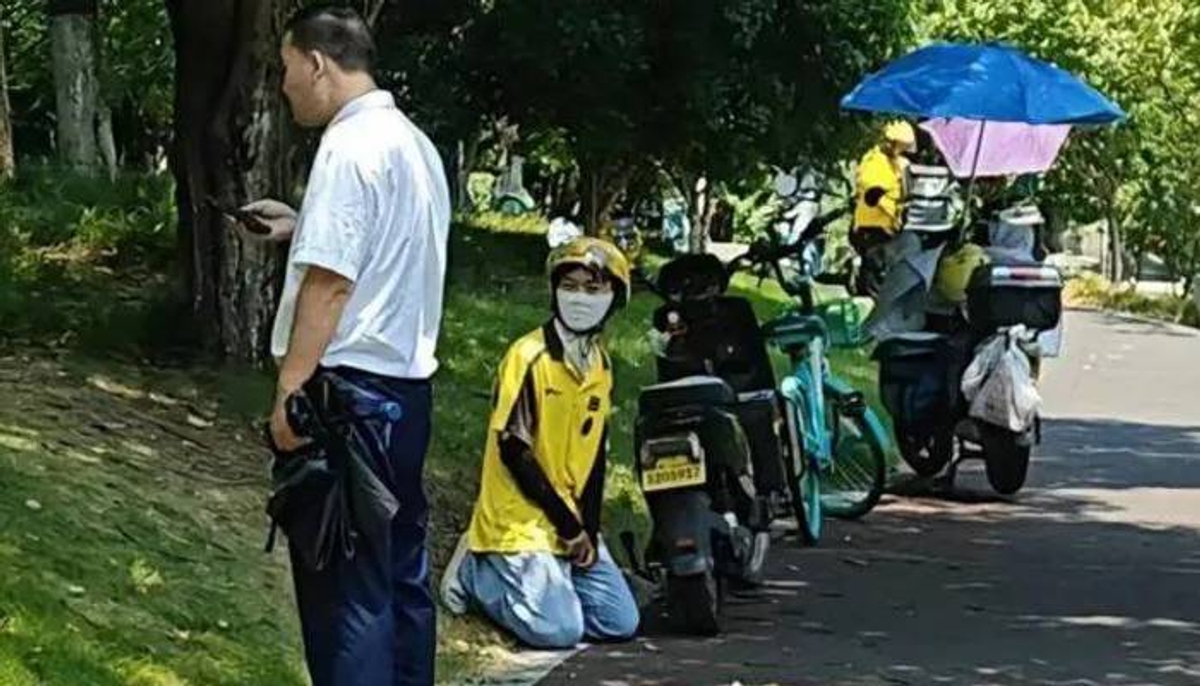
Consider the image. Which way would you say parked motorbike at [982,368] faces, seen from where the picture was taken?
facing away from the viewer and to the left of the viewer

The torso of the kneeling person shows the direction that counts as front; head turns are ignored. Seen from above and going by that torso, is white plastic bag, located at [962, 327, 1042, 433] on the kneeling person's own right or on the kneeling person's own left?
on the kneeling person's own left

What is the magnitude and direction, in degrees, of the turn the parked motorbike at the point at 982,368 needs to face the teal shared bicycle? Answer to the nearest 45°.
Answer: approximately 90° to its left

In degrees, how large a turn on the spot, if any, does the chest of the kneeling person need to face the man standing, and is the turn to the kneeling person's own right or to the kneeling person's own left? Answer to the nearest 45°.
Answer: approximately 45° to the kneeling person's own right

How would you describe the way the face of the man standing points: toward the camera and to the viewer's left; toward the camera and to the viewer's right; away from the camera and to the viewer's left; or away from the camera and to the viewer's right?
away from the camera and to the viewer's left

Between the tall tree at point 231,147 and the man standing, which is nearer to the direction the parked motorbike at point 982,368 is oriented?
the tall tree

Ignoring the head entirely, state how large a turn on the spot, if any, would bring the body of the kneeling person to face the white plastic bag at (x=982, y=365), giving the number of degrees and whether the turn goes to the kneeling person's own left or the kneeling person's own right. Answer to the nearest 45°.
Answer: approximately 90° to the kneeling person's own left
